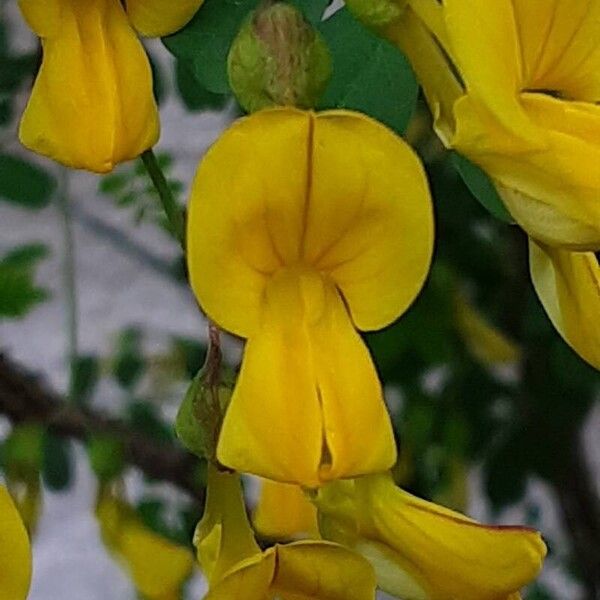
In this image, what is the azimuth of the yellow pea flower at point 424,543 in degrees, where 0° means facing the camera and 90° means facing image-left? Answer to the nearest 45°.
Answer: approximately 270°

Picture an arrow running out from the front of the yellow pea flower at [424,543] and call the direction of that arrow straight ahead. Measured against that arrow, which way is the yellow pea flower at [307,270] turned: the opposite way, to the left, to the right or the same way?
to the right

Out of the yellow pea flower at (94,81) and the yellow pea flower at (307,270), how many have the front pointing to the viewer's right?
0

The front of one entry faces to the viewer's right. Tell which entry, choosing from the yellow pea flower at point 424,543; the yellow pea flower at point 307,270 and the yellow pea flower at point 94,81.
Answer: the yellow pea flower at point 424,543

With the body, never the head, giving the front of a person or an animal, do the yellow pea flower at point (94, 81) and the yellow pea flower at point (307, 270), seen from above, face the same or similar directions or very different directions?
same or similar directions

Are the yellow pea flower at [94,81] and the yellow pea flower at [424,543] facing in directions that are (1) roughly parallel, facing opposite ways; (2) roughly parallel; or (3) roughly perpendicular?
roughly perpendicular

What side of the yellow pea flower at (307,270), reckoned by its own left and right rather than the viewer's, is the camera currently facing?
front
